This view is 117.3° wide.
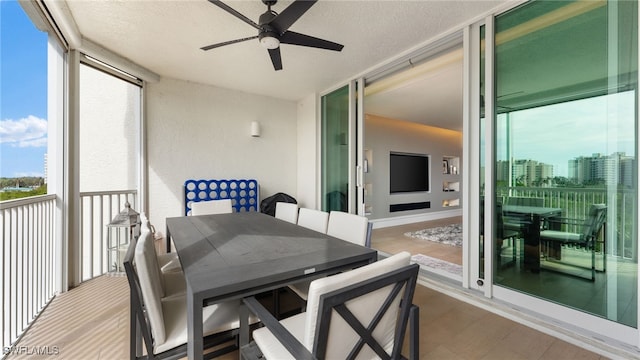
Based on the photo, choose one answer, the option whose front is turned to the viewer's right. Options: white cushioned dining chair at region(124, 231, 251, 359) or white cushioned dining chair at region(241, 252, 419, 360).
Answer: white cushioned dining chair at region(124, 231, 251, 359)

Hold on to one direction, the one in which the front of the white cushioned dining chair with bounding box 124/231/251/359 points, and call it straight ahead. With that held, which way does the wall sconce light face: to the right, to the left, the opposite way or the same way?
to the right

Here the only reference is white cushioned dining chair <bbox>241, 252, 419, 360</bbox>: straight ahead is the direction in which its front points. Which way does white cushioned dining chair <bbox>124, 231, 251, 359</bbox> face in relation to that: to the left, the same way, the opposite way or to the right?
to the right

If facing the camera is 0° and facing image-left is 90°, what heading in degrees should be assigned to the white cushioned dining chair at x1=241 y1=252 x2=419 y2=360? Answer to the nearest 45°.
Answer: approximately 135°

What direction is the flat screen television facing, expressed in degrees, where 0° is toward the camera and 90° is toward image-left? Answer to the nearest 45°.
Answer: approximately 315°

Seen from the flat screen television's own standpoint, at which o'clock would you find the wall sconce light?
The wall sconce light is roughly at 3 o'clock from the flat screen television.

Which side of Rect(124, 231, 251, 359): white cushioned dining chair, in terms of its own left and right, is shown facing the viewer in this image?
right

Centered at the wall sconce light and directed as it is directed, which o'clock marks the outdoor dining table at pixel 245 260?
The outdoor dining table is roughly at 12 o'clock from the wall sconce light.

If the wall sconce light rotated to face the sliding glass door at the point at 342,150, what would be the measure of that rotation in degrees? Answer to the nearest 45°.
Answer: approximately 45° to its left

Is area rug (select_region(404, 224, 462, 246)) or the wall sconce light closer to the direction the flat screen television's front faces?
the area rug

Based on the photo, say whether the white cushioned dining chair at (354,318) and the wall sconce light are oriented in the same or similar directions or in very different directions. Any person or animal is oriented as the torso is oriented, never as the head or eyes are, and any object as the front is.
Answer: very different directions
